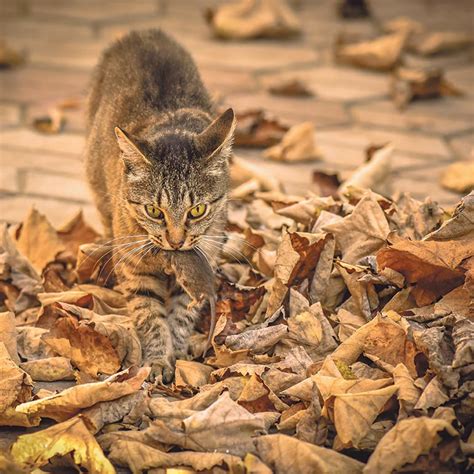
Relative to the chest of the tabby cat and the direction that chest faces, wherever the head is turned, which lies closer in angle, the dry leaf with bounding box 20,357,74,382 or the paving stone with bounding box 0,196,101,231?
the dry leaf

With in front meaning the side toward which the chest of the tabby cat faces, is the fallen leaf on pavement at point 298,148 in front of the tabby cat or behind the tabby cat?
behind

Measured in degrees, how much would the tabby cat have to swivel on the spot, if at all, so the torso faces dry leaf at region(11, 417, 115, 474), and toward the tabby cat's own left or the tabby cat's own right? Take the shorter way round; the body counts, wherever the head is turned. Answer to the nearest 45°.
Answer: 0° — it already faces it

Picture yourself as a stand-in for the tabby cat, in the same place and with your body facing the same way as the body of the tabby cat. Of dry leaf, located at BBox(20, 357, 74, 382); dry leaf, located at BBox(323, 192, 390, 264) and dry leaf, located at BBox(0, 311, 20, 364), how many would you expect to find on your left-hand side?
1

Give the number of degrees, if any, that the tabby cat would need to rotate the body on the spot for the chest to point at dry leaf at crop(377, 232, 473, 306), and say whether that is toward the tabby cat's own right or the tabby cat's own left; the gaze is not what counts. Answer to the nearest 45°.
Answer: approximately 45° to the tabby cat's own left

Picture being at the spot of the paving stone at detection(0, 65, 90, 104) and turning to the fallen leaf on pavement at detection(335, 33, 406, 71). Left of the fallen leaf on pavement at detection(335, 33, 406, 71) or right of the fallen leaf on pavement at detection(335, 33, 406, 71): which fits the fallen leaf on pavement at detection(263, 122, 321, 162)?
right

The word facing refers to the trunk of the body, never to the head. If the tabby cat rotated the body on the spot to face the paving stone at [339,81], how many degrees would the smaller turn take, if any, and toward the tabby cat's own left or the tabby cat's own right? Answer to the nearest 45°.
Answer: approximately 180°

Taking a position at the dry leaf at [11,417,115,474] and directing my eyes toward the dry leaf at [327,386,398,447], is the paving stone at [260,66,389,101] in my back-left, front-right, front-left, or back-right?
front-left

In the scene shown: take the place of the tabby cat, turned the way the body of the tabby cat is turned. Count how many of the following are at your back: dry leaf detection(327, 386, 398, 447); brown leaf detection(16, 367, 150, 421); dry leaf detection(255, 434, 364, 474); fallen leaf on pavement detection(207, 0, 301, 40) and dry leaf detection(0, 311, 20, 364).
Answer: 1

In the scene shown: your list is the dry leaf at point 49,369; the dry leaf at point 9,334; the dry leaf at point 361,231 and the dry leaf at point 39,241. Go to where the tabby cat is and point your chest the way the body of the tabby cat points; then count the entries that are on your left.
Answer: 1

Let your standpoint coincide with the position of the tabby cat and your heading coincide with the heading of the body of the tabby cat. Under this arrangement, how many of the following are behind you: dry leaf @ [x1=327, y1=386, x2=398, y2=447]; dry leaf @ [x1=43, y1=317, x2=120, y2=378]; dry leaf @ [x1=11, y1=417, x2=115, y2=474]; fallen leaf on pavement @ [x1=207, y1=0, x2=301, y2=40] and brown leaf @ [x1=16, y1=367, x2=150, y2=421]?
1

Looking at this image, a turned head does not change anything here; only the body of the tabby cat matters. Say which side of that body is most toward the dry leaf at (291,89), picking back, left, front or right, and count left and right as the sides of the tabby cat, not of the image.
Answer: back

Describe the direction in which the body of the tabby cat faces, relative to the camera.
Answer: toward the camera

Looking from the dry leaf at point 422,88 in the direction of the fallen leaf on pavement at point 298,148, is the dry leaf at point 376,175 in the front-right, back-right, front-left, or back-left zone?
front-left

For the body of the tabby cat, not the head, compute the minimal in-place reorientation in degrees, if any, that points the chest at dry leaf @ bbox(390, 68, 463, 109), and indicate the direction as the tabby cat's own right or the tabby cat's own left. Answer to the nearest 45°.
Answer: approximately 135° to the tabby cat's own left

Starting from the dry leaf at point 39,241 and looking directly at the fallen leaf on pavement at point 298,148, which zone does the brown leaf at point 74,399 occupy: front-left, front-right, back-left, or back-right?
back-right

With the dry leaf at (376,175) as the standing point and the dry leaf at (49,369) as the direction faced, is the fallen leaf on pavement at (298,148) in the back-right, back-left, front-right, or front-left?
back-right

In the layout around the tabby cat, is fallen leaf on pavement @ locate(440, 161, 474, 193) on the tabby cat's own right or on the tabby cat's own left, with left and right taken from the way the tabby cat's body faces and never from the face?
on the tabby cat's own left

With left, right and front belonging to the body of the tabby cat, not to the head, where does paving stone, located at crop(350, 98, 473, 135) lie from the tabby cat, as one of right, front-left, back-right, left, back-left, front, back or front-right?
back-left

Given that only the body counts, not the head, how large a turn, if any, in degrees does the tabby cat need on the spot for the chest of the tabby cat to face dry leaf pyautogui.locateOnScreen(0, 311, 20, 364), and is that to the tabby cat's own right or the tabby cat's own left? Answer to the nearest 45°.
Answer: approximately 45° to the tabby cat's own right

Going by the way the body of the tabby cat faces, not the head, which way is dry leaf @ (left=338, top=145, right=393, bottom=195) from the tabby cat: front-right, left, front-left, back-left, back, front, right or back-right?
back-left
